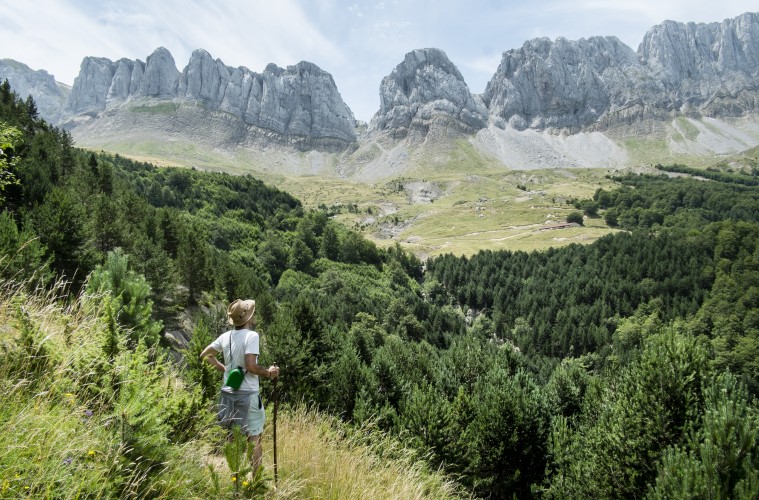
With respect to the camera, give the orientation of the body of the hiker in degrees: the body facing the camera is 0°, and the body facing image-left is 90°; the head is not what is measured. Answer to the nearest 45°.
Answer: approximately 225°
